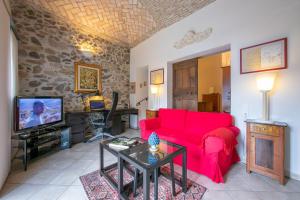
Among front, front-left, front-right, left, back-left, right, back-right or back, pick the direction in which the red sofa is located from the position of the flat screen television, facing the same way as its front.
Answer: front

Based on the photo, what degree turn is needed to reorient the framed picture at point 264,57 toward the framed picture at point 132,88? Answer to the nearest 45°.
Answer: approximately 45° to its right

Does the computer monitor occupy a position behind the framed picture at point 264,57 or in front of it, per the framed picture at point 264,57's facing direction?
in front

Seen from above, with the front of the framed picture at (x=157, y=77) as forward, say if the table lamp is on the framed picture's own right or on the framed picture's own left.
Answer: on the framed picture's own left

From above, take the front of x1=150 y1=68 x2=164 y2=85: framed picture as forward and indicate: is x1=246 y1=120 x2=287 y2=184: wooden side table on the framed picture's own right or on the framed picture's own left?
on the framed picture's own left

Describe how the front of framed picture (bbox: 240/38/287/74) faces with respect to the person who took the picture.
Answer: facing the viewer and to the left of the viewer

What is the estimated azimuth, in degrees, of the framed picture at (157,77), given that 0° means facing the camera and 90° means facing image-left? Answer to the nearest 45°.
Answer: approximately 45°

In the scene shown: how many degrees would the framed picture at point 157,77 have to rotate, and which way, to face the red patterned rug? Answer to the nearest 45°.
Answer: approximately 45° to its left

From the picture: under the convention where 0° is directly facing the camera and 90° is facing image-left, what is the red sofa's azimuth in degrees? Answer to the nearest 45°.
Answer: approximately 45°

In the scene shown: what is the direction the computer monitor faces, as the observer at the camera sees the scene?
facing the viewer

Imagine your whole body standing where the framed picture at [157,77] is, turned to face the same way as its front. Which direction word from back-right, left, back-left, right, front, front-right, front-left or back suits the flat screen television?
front

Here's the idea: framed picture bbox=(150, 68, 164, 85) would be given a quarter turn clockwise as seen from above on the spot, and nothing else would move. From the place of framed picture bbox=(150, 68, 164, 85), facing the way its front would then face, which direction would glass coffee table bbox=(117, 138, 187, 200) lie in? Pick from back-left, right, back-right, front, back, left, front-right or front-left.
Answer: back-left

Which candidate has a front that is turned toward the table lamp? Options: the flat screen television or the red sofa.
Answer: the flat screen television
